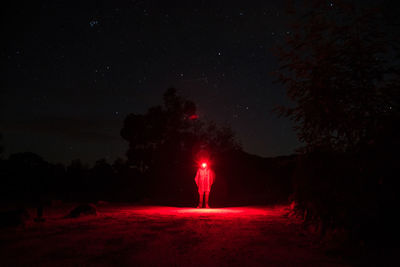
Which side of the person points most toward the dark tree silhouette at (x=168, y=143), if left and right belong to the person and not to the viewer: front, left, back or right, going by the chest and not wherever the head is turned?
back

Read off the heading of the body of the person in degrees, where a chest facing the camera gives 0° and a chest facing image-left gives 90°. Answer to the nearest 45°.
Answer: approximately 0°
